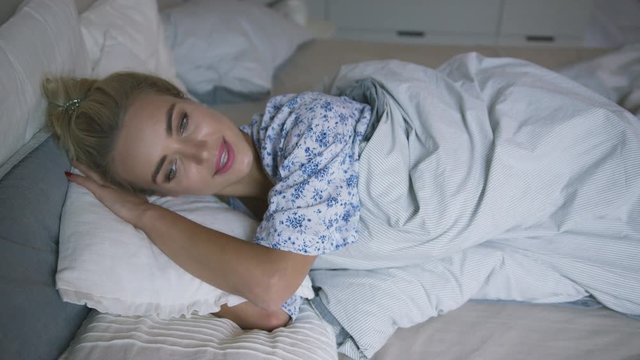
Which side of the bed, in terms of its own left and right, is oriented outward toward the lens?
right

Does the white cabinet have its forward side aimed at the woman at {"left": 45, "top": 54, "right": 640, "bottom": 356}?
yes

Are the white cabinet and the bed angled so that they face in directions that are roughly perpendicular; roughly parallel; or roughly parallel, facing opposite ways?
roughly perpendicular

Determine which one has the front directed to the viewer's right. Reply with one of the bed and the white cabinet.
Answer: the bed

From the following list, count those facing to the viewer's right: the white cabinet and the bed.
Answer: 1

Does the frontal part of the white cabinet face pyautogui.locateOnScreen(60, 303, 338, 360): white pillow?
yes

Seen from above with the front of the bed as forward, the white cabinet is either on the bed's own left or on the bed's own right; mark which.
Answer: on the bed's own left
